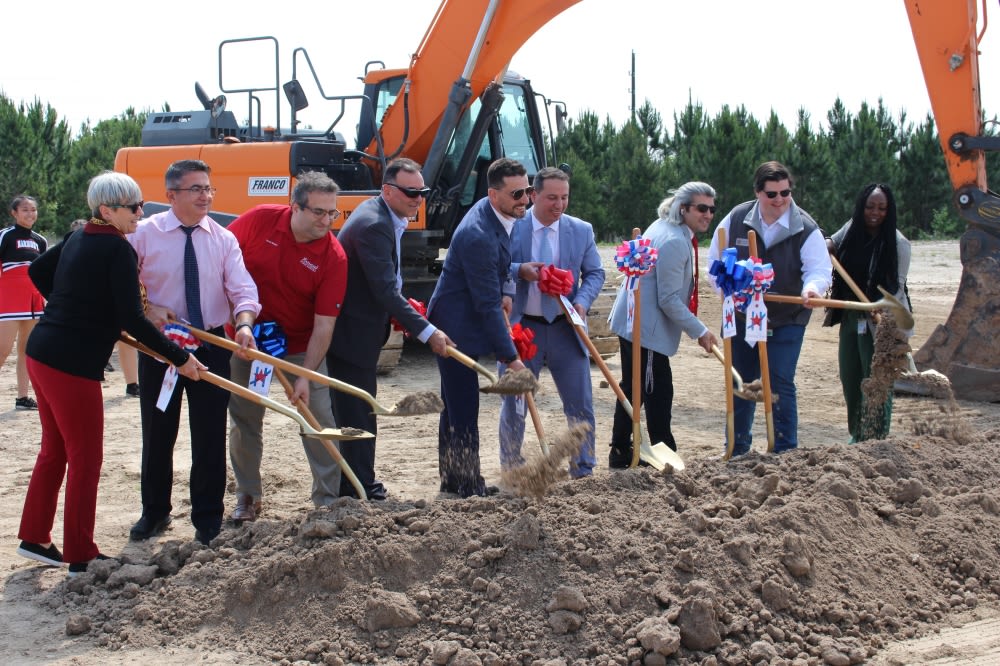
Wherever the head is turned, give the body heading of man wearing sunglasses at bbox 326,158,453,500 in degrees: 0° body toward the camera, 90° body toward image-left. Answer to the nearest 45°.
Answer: approximately 270°

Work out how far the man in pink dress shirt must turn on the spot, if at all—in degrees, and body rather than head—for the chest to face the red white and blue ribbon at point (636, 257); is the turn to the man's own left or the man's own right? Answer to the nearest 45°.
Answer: approximately 90° to the man's own left

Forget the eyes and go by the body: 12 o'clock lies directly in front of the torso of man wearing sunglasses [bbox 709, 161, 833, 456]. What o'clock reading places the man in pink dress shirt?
The man in pink dress shirt is roughly at 2 o'clock from the man wearing sunglasses.

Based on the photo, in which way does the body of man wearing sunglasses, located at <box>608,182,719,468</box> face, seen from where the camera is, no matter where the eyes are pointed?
to the viewer's right

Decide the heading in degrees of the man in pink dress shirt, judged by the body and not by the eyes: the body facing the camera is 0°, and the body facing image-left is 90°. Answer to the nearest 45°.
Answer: approximately 0°
